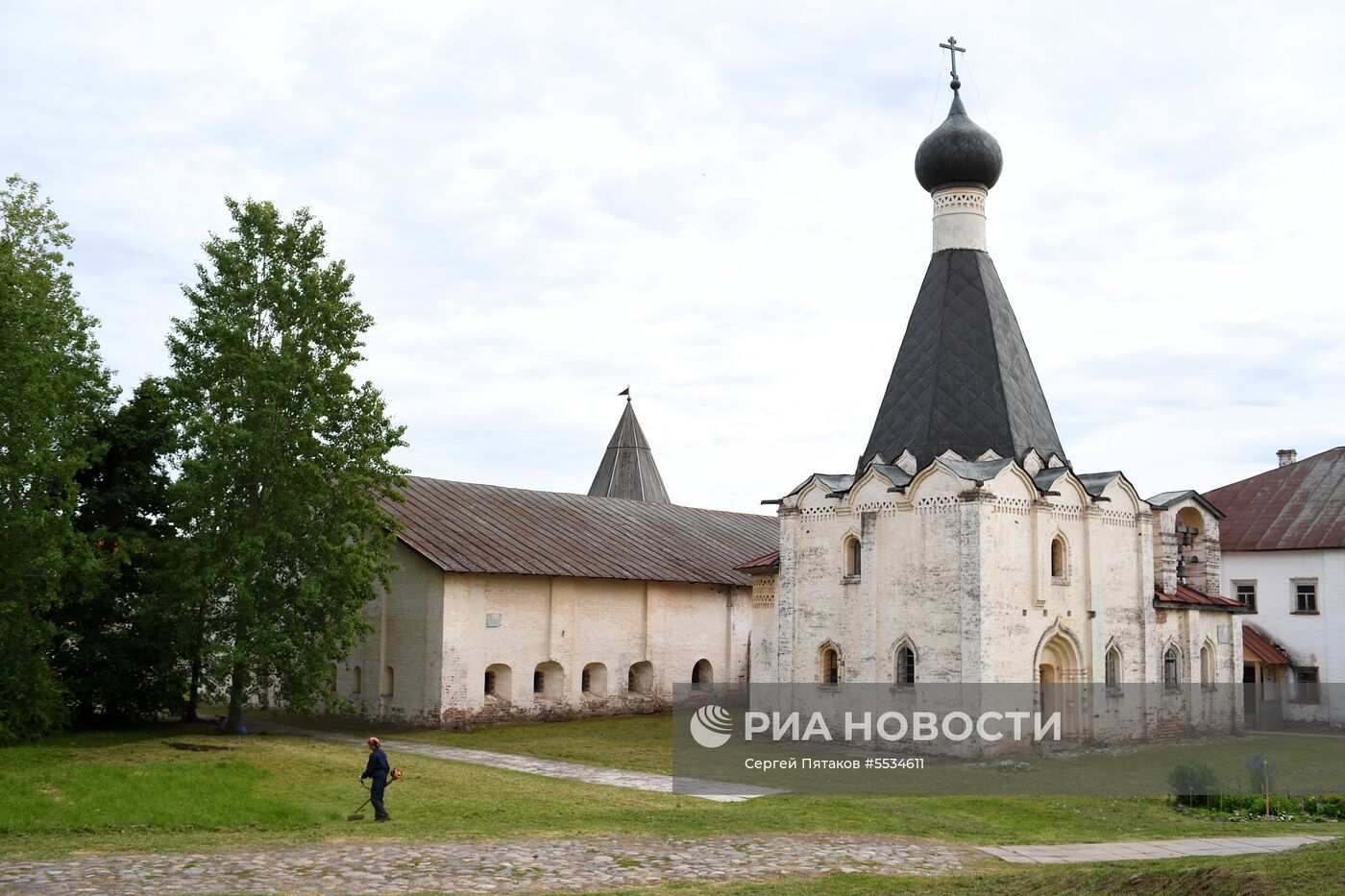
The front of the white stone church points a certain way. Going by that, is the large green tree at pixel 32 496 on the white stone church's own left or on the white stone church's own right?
on the white stone church's own right

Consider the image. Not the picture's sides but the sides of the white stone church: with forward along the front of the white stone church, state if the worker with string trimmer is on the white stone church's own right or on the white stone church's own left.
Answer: on the white stone church's own right

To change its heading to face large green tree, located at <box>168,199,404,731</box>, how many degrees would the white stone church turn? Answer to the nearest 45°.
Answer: approximately 135° to its right

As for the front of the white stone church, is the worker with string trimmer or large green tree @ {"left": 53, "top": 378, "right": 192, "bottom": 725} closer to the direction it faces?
the worker with string trimmer

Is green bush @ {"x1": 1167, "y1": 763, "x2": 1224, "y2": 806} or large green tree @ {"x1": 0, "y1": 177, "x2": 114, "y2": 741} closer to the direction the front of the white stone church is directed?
the green bush

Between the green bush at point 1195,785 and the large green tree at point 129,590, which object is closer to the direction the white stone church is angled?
the green bush

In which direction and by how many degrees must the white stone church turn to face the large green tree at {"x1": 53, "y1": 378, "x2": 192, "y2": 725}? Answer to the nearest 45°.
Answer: approximately 135° to its right

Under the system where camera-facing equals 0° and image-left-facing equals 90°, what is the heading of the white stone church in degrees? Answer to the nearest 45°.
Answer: approximately 315°
